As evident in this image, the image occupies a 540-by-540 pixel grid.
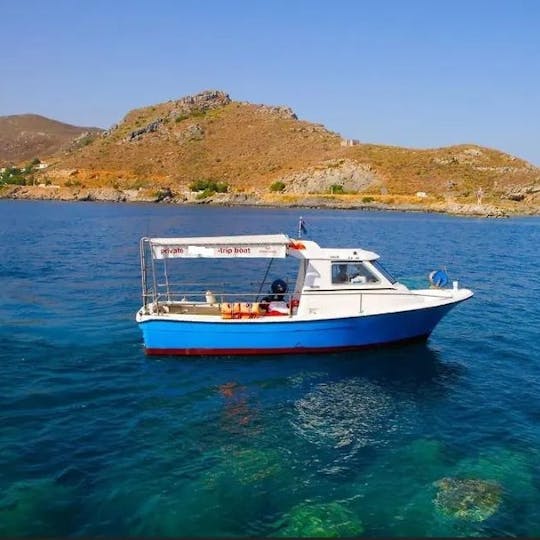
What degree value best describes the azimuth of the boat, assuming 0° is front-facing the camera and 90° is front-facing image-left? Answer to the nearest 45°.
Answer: approximately 270°

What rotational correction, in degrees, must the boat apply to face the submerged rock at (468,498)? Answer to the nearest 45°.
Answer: approximately 90° to its right

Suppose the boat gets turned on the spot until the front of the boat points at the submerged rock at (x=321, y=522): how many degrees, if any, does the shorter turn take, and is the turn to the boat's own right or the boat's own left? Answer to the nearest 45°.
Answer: approximately 90° to the boat's own right
